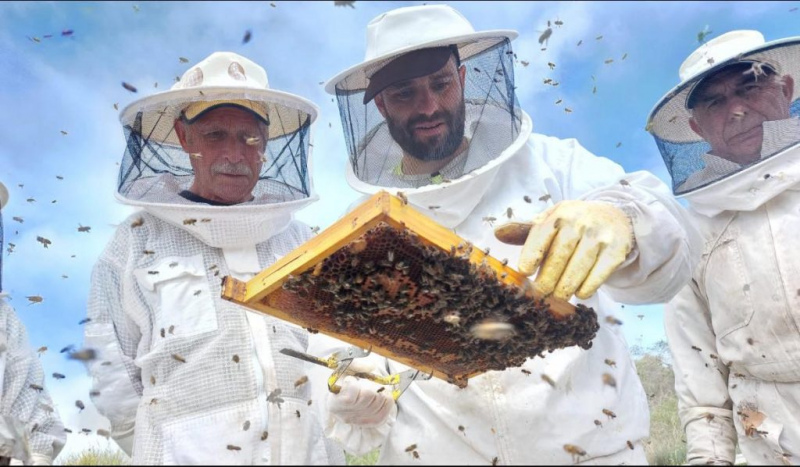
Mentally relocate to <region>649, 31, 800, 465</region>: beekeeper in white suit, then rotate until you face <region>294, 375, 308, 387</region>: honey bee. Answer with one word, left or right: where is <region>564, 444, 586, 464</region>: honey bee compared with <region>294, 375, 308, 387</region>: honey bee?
left

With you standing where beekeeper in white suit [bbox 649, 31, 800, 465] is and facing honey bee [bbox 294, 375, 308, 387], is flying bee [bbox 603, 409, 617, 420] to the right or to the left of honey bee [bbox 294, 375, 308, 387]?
left

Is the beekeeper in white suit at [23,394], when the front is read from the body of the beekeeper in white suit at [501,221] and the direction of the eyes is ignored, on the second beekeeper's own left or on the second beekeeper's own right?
on the second beekeeper's own right

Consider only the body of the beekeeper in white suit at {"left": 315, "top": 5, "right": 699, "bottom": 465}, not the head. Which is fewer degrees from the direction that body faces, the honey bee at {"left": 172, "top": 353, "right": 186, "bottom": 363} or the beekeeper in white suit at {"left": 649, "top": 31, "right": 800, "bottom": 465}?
the honey bee

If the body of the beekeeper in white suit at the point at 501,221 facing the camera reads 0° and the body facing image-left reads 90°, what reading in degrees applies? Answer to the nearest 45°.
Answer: approximately 0°

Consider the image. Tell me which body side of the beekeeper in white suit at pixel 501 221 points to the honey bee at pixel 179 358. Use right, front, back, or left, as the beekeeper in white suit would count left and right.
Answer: right

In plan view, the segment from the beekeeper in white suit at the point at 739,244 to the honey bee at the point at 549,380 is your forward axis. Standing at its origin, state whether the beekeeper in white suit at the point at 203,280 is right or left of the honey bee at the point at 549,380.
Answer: right

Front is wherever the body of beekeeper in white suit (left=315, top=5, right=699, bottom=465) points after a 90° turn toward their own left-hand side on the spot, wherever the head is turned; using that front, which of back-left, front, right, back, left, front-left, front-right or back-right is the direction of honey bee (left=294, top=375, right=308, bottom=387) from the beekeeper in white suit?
back

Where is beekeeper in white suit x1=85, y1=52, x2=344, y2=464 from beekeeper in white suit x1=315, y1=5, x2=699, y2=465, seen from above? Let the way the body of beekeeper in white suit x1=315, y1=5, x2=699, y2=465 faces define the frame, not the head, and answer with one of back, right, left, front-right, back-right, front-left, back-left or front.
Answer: right
